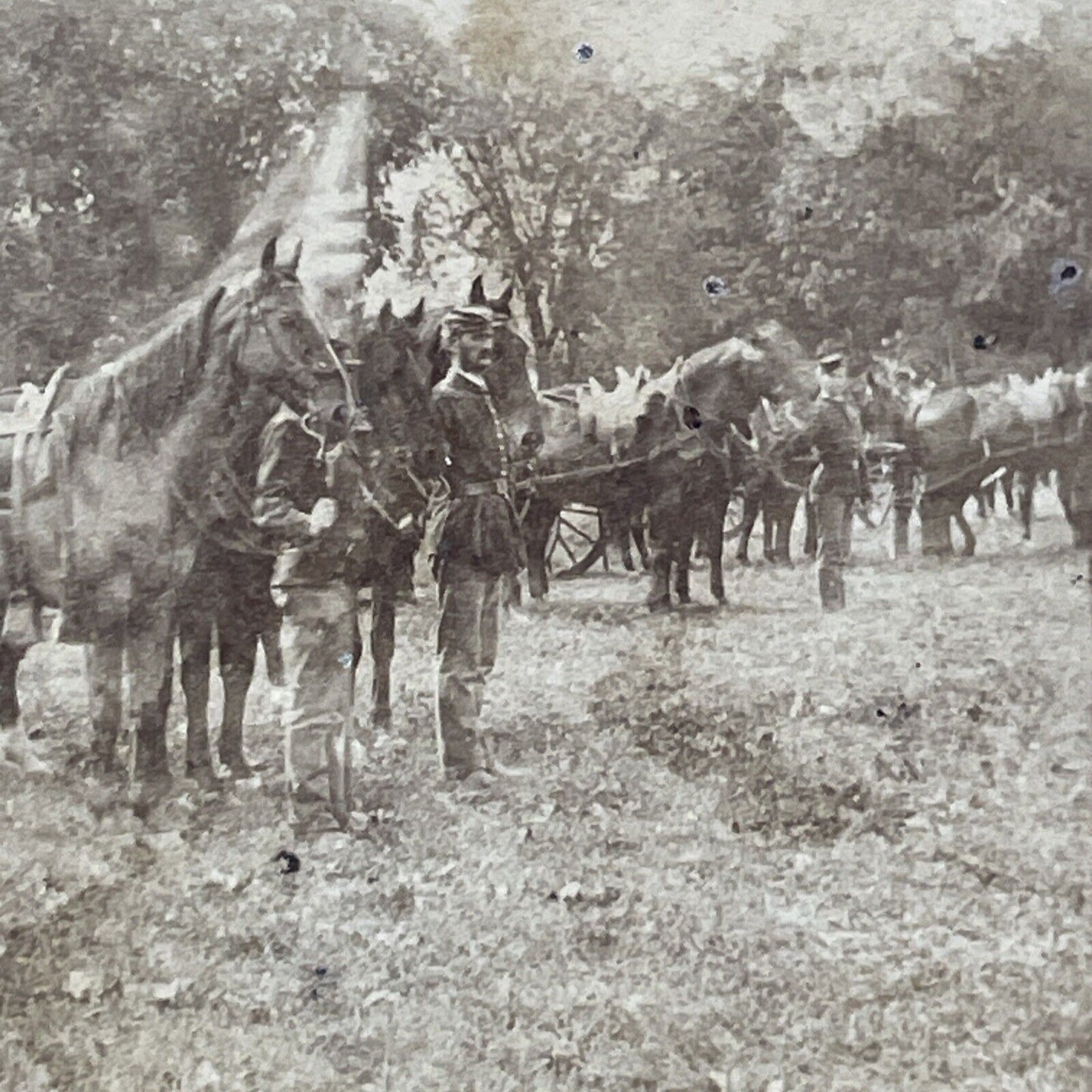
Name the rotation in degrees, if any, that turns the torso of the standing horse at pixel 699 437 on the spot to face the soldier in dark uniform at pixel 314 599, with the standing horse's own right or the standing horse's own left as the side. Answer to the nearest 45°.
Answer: approximately 135° to the standing horse's own right

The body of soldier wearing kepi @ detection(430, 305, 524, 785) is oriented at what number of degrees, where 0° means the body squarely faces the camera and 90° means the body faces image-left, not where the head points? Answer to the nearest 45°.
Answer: approximately 315°

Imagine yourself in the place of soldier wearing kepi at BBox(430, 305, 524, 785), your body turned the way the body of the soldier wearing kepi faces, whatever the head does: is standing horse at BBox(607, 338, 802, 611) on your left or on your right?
on your left

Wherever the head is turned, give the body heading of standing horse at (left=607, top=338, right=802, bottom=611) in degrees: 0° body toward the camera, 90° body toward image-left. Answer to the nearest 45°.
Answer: approximately 315°

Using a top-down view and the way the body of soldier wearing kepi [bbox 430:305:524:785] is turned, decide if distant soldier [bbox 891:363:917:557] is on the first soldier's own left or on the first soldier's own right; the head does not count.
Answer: on the first soldier's own left
